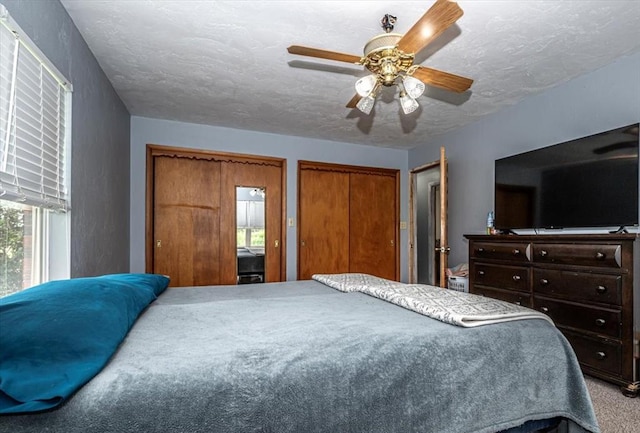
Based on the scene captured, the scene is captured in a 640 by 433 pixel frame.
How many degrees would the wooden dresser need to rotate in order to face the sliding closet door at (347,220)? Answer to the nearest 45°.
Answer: approximately 90° to its right

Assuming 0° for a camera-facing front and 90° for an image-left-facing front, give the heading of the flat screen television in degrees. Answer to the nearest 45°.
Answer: approximately 45°

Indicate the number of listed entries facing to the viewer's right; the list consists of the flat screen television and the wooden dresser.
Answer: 0

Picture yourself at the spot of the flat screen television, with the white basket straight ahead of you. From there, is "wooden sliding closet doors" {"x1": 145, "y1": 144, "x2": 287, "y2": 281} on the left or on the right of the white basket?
left

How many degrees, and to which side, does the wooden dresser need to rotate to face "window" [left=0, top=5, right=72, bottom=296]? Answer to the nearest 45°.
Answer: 0° — it already faces it

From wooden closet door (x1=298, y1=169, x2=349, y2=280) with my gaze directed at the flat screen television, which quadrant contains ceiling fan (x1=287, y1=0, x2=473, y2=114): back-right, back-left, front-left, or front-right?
front-right

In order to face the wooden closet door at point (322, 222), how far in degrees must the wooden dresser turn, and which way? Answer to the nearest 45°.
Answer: approximately 45° to its right

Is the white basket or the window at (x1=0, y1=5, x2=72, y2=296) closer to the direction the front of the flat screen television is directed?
the window

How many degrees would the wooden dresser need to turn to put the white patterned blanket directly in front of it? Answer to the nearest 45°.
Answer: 0° — it already faces it

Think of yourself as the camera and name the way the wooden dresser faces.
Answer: facing the viewer and to the left of the viewer

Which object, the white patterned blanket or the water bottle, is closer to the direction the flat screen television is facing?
the white patterned blanket

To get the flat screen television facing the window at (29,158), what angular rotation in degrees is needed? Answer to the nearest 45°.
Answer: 0° — it already faces it

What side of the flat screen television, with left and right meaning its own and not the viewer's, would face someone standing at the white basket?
right

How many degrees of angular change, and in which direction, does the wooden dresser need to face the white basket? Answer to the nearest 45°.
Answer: approximately 90° to its right
